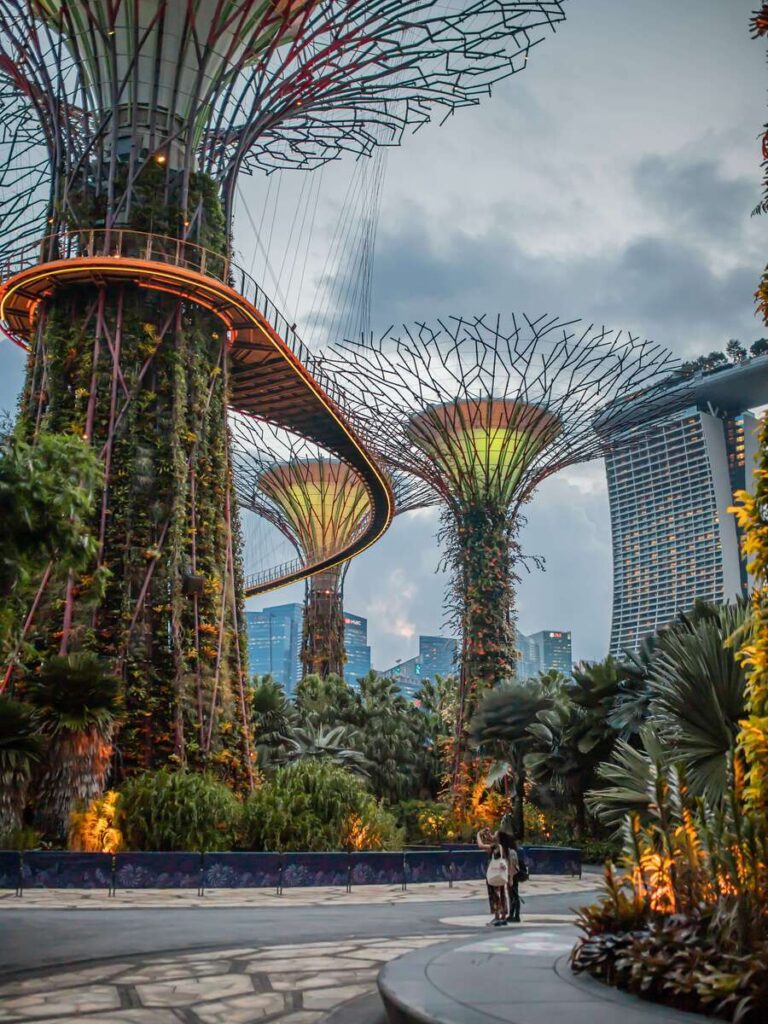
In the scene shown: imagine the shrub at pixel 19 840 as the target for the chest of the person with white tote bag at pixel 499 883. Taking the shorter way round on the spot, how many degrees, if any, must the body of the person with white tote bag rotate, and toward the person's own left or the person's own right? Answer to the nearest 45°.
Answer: approximately 45° to the person's own left

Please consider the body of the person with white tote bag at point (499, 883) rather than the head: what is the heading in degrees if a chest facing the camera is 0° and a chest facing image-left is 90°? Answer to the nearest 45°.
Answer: approximately 180°

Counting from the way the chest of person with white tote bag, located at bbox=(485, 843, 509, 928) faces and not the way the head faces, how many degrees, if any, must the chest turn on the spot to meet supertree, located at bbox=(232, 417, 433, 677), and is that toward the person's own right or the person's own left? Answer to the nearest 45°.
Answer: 0° — they already face it

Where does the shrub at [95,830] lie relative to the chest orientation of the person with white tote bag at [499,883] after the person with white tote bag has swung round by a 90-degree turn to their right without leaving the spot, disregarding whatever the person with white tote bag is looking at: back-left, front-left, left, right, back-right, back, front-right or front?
back-left

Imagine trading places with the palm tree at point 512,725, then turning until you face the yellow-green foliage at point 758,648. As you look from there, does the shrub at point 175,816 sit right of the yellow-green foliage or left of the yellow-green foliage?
right

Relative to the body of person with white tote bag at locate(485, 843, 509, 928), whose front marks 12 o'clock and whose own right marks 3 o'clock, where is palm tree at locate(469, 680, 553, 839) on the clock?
The palm tree is roughly at 12 o'clock from the person with white tote bag.

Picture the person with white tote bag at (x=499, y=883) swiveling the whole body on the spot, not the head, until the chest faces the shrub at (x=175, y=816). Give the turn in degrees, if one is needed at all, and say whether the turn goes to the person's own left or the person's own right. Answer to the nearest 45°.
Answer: approximately 45° to the person's own left

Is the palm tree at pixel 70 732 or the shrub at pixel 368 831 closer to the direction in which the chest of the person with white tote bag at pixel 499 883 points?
the shrub

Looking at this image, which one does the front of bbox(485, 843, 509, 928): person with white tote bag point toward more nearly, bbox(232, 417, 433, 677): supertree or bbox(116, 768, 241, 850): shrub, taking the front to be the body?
the supertree

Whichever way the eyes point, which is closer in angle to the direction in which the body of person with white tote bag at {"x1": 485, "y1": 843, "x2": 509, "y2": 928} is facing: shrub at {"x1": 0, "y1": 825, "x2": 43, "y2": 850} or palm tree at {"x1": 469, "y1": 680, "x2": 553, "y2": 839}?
the palm tree

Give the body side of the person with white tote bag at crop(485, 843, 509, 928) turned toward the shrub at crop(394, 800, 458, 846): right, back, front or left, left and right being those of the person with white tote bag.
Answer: front

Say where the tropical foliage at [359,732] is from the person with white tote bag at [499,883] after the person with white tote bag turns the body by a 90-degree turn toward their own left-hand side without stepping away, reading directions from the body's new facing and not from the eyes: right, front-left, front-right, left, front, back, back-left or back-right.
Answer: right

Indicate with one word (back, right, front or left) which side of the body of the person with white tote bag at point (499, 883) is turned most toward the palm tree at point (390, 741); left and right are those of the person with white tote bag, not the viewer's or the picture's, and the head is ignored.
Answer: front

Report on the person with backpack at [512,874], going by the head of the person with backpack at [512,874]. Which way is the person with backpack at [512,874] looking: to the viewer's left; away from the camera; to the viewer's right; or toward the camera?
away from the camera
